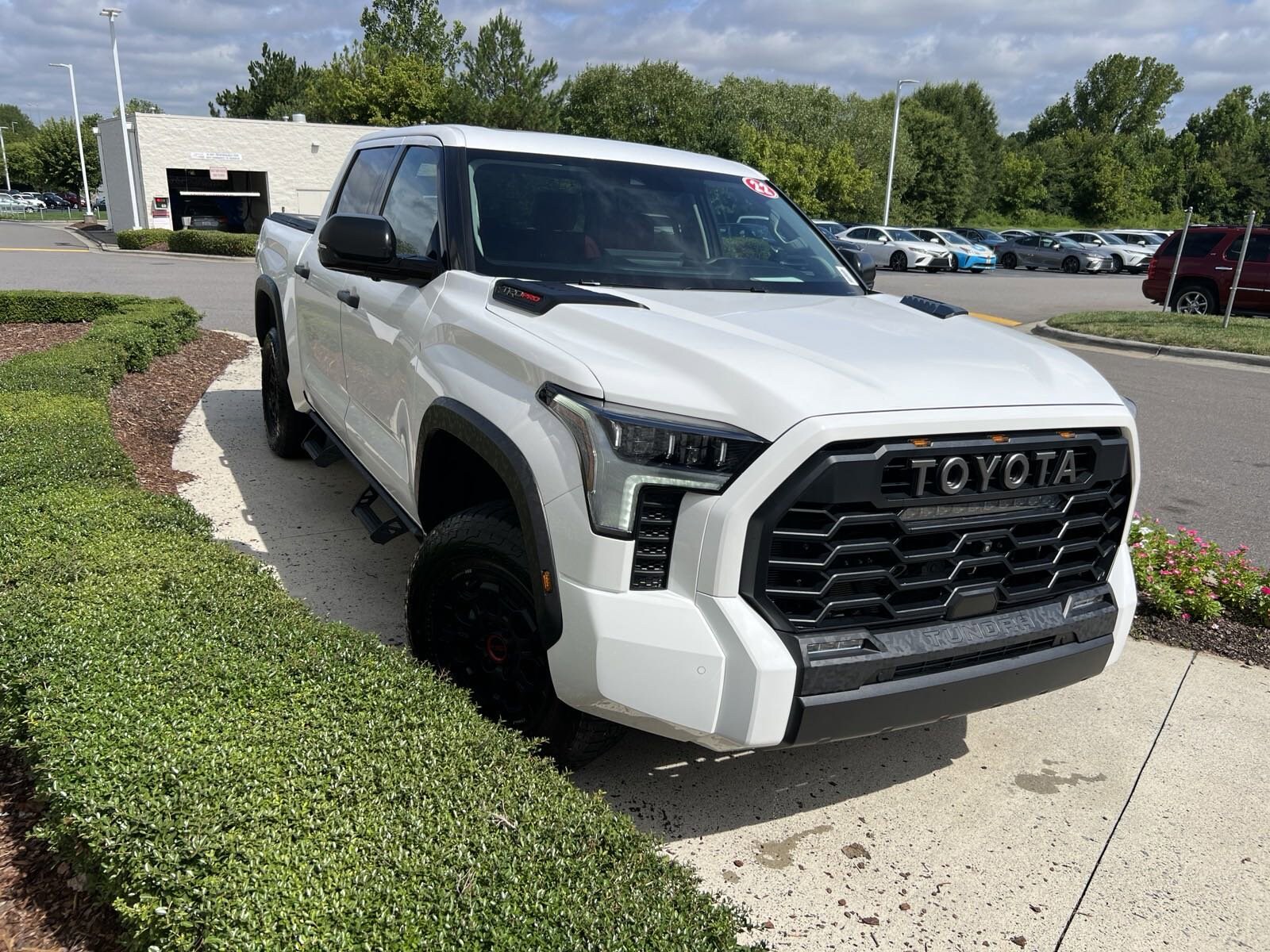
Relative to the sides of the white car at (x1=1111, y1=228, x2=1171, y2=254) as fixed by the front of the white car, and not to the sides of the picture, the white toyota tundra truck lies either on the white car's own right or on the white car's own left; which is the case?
on the white car's own right

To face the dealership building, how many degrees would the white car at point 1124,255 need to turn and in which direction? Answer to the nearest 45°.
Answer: approximately 90° to its right

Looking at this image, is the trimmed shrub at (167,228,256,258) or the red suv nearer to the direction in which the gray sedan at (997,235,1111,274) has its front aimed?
the red suv

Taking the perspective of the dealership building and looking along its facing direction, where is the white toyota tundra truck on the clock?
The white toyota tundra truck is roughly at 12 o'clock from the dealership building.

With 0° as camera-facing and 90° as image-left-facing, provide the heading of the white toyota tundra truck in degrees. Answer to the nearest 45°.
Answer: approximately 315°

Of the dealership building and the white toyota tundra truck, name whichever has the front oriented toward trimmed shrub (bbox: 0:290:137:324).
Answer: the dealership building

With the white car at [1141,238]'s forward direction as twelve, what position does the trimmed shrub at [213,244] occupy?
The trimmed shrub is roughly at 3 o'clock from the white car.

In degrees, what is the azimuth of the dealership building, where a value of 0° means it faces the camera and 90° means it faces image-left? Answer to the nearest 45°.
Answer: approximately 0°

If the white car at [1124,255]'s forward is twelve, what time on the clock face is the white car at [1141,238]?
the white car at [1141,238] is roughly at 8 o'clock from the white car at [1124,255].
